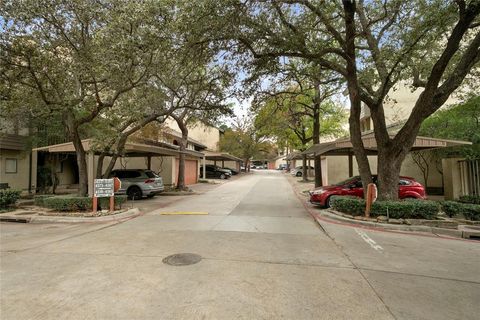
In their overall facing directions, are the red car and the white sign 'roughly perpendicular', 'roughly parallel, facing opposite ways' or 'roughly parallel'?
roughly perpendicular

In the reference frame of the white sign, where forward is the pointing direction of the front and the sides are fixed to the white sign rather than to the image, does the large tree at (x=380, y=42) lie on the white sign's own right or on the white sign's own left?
on the white sign's own left

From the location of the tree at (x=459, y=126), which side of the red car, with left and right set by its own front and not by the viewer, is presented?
back

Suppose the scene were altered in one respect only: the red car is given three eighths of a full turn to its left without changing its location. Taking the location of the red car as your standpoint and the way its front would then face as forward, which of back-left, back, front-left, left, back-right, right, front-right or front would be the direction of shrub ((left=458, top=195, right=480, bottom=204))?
front

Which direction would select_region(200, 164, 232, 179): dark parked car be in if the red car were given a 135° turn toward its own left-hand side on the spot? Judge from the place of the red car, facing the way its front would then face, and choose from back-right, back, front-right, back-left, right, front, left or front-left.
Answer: back-left

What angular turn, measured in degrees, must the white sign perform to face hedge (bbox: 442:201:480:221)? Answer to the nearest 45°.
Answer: approximately 45° to its left

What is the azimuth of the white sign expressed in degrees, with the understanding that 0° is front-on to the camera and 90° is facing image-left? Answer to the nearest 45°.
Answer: approximately 0°

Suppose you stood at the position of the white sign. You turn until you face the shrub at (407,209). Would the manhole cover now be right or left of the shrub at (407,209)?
right
